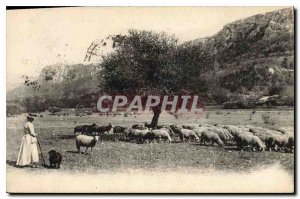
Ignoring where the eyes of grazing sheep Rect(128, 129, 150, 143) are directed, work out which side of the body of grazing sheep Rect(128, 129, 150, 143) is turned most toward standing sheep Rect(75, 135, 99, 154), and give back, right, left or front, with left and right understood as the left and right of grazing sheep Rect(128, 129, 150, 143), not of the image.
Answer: back

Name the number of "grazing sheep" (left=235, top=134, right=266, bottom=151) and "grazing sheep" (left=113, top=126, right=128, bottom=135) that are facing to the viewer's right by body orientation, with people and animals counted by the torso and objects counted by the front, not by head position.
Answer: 2

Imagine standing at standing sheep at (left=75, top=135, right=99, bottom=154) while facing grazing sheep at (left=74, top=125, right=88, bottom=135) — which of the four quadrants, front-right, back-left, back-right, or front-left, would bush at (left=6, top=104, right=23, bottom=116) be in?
front-left

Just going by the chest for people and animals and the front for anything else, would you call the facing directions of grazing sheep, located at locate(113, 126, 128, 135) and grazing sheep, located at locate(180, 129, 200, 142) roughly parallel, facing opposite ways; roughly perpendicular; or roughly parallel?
roughly parallel

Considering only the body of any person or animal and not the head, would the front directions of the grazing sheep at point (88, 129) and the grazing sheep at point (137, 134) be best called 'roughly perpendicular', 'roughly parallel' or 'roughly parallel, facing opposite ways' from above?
roughly parallel

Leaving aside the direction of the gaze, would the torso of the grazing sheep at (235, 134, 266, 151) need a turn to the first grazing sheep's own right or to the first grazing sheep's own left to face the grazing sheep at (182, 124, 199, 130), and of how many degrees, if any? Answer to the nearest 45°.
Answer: approximately 180°

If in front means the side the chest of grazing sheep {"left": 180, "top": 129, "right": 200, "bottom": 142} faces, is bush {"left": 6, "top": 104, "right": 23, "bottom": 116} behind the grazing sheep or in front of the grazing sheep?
behind

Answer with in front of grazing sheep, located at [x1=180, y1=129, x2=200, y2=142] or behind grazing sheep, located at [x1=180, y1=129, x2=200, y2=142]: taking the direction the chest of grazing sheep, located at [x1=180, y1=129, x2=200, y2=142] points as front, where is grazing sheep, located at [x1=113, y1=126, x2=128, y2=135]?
behind

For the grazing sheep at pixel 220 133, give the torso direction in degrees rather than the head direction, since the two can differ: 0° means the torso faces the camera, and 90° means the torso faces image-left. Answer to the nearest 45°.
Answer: approximately 270°

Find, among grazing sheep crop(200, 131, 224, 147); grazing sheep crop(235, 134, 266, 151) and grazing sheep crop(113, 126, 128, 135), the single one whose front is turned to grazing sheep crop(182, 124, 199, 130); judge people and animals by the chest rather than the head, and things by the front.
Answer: grazing sheep crop(113, 126, 128, 135)

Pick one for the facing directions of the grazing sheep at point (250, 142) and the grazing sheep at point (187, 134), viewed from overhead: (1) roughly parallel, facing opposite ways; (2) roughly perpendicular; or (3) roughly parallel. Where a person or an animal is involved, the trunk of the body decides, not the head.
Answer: roughly parallel
